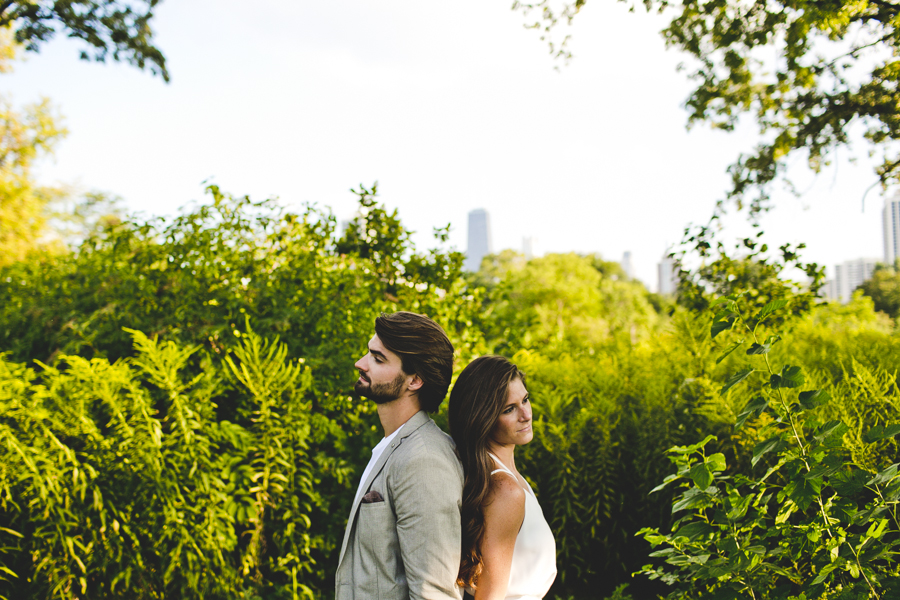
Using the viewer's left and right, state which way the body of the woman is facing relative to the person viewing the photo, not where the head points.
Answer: facing to the right of the viewer

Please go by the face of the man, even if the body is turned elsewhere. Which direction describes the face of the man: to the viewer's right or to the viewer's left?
to the viewer's left

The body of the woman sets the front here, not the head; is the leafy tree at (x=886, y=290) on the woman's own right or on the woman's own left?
on the woman's own left

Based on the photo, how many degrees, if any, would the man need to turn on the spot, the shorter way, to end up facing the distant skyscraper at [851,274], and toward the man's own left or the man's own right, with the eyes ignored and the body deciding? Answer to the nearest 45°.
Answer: approximately 135° to the man's own right

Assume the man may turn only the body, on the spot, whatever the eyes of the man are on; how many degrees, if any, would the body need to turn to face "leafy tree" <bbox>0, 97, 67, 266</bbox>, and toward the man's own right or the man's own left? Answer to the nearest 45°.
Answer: approximately 45° to the man's own right

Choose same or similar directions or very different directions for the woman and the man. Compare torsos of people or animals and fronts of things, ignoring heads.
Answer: very different directions

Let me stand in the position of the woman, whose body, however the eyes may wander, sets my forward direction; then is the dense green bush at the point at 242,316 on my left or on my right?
on my left

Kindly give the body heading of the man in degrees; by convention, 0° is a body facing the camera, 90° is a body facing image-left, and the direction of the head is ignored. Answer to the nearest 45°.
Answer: approximately 90°

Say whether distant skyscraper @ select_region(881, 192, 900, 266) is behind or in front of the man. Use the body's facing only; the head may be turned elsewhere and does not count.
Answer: behind

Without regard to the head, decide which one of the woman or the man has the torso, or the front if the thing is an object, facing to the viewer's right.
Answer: the woman
